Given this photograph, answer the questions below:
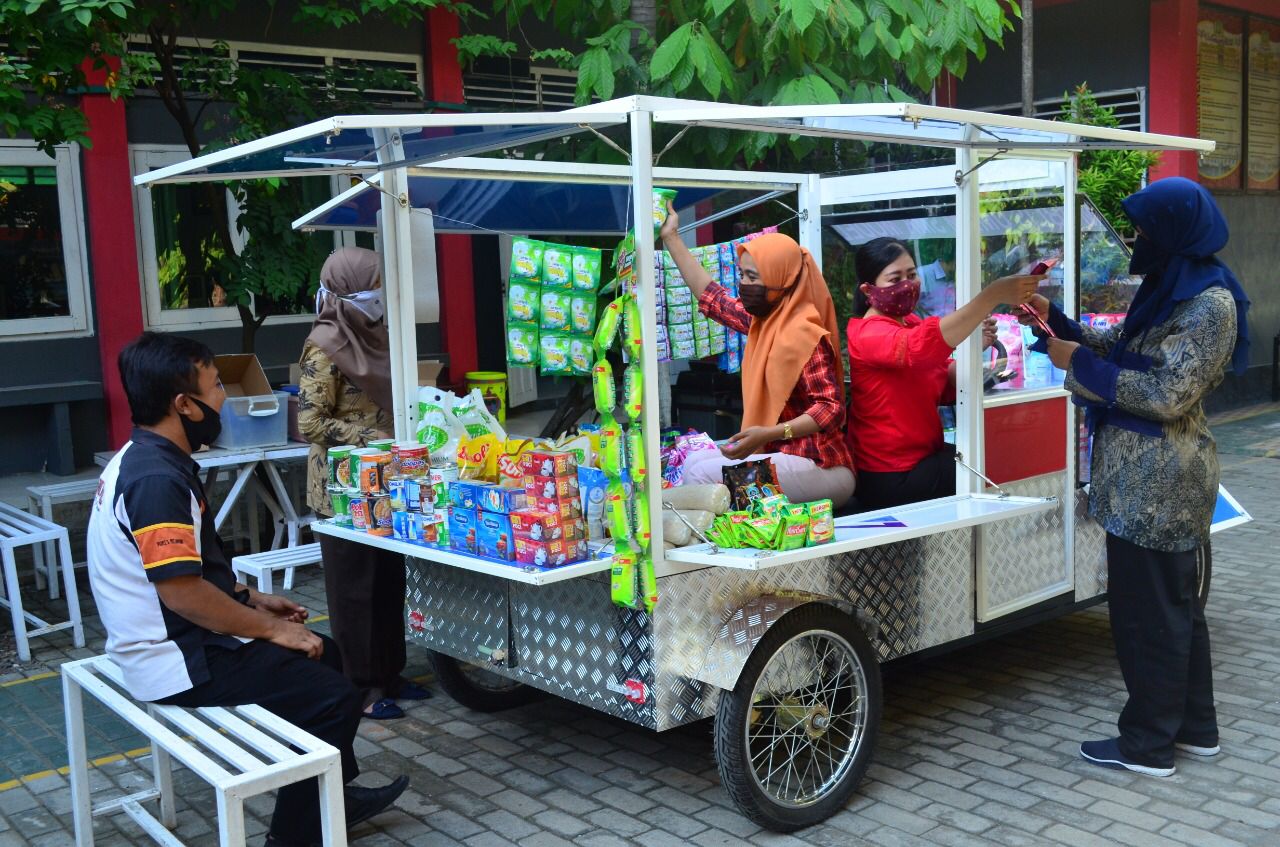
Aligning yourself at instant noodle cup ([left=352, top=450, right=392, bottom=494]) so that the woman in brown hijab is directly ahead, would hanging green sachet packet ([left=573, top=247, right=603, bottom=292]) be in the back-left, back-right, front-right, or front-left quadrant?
front-right

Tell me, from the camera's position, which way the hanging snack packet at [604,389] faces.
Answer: facing the viewer and to the left of the viewer

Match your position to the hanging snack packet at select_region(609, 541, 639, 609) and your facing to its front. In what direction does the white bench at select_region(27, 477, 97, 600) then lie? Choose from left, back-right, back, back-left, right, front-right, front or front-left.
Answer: right

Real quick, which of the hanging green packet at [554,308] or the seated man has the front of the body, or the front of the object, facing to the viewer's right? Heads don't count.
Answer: the seated man

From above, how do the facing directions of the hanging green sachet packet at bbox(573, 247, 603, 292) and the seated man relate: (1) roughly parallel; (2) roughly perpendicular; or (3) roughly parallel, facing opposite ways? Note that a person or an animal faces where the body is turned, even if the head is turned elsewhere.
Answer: roughly perpendicular

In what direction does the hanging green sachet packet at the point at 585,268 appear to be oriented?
toward the camera

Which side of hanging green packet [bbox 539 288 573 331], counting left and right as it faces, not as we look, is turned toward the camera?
front

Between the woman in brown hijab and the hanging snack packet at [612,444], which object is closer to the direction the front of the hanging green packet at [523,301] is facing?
the hanging snack packet

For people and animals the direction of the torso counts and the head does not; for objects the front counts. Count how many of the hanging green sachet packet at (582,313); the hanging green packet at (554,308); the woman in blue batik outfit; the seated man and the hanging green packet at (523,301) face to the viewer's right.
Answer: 1

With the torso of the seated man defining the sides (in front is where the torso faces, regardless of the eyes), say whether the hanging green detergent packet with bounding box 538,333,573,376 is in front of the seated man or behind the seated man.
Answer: in front

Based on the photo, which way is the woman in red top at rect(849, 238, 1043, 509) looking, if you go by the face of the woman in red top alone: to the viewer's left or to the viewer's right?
to the viewer's right

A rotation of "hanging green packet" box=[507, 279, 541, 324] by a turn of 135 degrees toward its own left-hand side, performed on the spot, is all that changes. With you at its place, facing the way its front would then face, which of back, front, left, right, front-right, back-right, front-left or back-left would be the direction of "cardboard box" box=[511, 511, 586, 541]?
back-right

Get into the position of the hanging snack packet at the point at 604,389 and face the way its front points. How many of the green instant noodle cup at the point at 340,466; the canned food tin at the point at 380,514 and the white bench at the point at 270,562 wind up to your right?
3

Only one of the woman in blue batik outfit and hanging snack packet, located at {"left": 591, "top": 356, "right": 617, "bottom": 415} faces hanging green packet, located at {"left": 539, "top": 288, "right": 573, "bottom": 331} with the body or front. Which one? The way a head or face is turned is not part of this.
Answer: the woman in blue batik outfit

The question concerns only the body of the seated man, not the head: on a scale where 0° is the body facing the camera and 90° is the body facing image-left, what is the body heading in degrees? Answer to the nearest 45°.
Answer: approximately 270°

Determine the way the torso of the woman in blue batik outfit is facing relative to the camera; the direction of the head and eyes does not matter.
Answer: to the viewer's left

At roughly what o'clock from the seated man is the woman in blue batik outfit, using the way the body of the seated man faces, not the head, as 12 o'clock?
The woman in blue batik outfit is roughly at 12 o'clock from the seated man.

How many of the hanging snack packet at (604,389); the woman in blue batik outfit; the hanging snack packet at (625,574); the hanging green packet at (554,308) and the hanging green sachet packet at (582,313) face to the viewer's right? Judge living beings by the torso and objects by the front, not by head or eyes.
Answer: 0

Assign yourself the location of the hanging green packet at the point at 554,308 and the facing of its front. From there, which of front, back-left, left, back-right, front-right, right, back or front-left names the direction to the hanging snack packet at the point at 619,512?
front

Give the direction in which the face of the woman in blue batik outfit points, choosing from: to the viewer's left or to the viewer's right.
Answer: to the viewer's left

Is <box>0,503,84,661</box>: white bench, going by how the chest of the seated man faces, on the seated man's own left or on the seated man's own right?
on the seated man's own left
